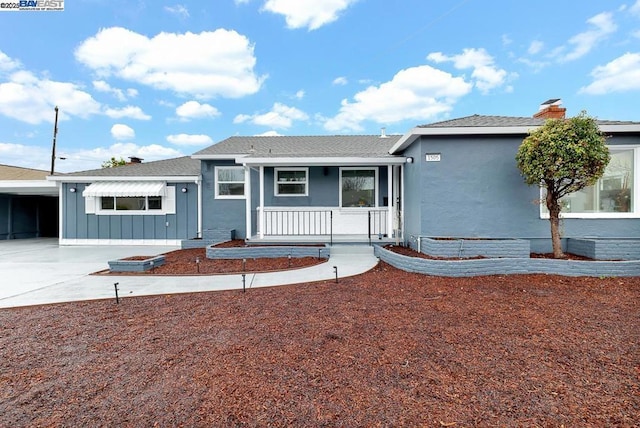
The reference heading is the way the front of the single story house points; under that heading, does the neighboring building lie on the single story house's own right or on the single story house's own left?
on the single story house's own right

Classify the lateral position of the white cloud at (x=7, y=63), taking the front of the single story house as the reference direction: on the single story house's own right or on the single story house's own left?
on the single story house's own right

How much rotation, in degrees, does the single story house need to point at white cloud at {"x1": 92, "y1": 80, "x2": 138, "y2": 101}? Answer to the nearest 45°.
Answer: approximately 135° to its right

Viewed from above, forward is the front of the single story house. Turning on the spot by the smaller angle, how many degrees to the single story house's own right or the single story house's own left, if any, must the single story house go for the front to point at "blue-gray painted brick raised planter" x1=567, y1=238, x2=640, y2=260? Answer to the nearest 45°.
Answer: approximately 45° to the single story house's own left

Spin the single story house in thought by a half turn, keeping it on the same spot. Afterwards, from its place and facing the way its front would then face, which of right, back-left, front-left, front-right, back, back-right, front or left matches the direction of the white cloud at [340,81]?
front

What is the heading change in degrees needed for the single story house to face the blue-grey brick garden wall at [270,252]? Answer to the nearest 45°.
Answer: approximately 45° to its right

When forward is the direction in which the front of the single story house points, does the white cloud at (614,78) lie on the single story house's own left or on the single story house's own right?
on the single story house's own left

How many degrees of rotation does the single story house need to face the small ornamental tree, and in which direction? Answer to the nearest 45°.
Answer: approximately 45° to its left

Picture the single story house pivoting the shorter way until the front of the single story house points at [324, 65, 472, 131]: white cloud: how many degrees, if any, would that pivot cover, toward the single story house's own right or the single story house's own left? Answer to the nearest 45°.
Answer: approximately 180°

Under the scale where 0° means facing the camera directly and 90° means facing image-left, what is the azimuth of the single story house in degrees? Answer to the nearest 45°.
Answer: approximately 0°

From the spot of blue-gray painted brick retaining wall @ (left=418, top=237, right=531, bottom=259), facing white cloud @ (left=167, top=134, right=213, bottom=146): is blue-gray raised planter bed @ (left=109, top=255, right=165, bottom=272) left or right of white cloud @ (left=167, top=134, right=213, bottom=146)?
left
